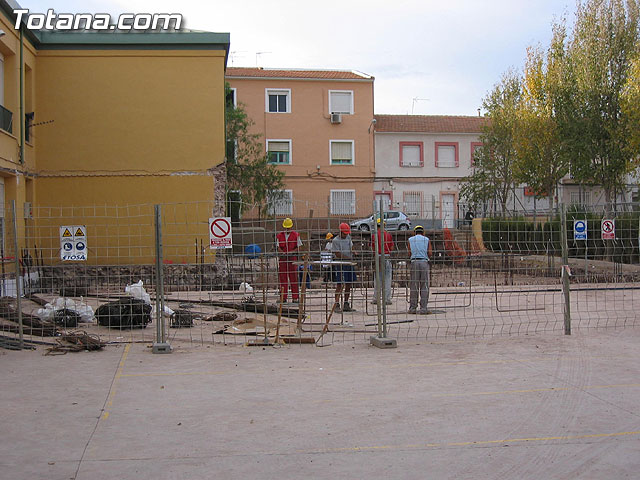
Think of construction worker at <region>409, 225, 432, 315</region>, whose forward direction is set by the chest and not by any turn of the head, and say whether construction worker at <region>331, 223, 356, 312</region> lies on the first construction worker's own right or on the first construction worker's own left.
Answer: on the first construction worker's own left

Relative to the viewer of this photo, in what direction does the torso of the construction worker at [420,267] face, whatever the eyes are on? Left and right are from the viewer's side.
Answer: facing away from the viewer

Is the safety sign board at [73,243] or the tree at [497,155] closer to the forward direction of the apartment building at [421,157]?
the safety sign board

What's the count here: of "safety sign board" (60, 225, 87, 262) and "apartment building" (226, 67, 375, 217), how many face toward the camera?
2

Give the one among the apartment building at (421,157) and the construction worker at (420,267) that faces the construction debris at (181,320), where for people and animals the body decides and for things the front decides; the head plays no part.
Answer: the apartment building

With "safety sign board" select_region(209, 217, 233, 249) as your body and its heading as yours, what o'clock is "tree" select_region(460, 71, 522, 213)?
The tree is roughly at 7 o'clock from the safety sign board.

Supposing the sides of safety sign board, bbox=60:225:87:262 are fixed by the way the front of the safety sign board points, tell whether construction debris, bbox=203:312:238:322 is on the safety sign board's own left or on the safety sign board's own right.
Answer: on the safety sign board's own left

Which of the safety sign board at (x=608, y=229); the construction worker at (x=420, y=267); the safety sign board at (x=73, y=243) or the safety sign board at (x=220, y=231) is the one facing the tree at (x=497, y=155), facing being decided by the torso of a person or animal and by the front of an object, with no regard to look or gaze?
the construction worker
